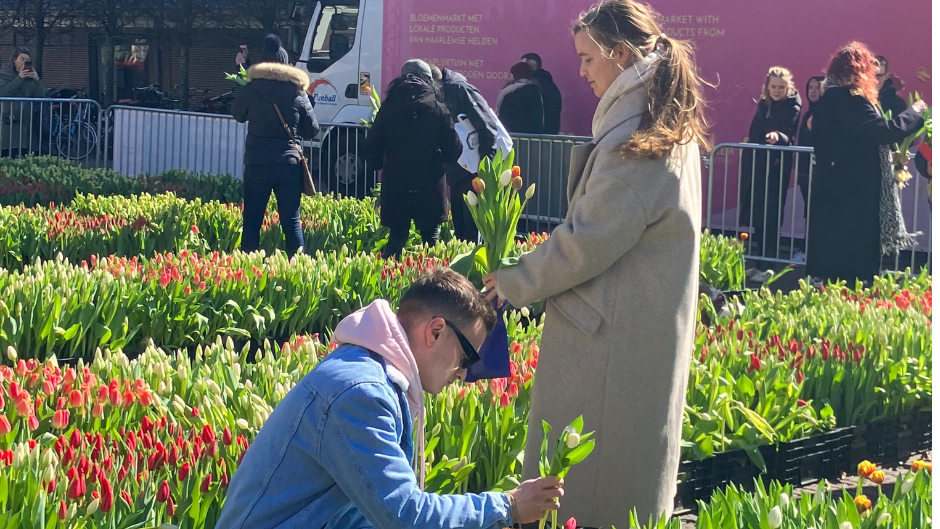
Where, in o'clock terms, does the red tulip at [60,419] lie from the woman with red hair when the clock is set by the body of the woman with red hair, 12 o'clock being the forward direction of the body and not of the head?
The red tulip is roughly at 5 o'clock from the woman with red hair.

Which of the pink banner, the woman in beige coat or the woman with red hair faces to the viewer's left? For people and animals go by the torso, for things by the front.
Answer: the woman in beige coat

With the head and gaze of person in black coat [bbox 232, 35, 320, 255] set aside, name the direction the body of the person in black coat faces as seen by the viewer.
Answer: away from the camera

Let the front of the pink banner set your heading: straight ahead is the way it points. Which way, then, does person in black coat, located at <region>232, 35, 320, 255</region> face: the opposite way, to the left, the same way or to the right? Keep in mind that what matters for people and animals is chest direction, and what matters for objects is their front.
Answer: the opposite way

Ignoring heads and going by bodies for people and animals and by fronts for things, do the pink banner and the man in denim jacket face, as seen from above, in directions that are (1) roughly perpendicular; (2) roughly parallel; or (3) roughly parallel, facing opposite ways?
roughly perpendicular

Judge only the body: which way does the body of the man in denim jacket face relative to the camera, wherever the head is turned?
to the viewer's right

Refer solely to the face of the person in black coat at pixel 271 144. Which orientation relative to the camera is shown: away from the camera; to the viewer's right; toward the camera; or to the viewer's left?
away from the camera

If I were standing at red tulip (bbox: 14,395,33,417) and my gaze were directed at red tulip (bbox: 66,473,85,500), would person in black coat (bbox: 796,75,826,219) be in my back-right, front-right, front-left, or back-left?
back-left

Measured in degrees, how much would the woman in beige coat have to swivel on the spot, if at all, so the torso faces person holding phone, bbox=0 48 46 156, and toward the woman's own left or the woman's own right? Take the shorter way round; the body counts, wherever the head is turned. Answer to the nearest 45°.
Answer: approximately 45° to the woman's own right

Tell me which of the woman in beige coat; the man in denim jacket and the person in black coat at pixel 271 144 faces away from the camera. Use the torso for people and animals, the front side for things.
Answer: the person in black coat

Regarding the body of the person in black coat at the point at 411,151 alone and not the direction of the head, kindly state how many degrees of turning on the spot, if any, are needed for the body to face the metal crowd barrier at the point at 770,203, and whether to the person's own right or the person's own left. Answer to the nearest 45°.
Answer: approximately 45° to the person's own right

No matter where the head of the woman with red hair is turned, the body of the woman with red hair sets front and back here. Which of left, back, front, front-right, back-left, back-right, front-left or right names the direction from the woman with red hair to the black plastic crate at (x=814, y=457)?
back-right

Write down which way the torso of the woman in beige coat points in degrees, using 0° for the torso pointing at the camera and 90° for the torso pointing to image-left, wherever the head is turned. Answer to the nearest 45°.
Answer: approximately 90°

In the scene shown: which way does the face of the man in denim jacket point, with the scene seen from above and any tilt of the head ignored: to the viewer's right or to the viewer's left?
to the viewer's right

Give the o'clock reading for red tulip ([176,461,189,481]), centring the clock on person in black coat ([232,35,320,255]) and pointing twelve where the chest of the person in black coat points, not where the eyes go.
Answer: The red tulip is roughly at 6 o'clock from the person in black coat.

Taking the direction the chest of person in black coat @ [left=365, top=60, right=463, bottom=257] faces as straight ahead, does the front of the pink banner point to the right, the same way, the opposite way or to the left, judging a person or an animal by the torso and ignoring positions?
the opposite way
